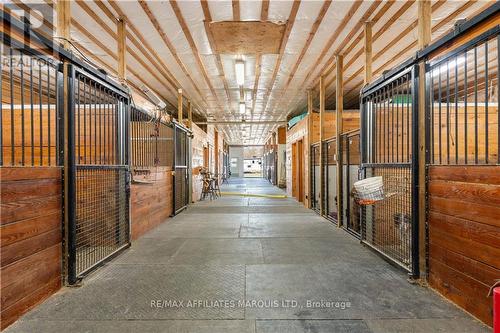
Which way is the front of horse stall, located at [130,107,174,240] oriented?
to the viewer's right

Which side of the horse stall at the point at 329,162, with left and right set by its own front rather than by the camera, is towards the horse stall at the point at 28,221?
front

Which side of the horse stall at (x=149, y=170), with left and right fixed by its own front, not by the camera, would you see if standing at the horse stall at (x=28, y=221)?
right

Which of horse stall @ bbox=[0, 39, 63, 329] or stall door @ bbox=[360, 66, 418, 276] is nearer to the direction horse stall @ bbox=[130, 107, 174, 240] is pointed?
the stall door

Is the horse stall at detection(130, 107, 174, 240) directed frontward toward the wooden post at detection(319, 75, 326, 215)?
yes

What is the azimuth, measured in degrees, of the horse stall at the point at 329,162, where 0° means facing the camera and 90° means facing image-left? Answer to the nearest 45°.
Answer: approximately 90°

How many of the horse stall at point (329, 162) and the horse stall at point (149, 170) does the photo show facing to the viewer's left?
1

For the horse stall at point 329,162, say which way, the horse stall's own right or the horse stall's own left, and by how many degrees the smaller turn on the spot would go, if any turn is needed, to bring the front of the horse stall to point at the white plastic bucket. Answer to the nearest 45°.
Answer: approximately 90° to the horse stall's own left

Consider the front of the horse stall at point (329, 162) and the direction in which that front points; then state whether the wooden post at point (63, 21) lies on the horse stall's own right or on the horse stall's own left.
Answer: on the horse stall's own left

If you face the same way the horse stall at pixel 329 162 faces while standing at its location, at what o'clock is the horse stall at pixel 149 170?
the horse stall at pixel 149 170 is roughly at 11 o'clock from the horse stall at pixel 329 162.

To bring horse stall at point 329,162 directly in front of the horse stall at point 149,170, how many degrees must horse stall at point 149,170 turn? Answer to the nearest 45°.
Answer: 0° — it already faces it

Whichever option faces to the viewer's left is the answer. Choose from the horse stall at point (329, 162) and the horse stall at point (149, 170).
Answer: the horse stall at point (329, 162)

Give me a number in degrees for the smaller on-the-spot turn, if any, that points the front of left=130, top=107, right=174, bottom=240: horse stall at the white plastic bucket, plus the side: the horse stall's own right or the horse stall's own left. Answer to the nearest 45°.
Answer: approximately 45° to the horse stall's own right
